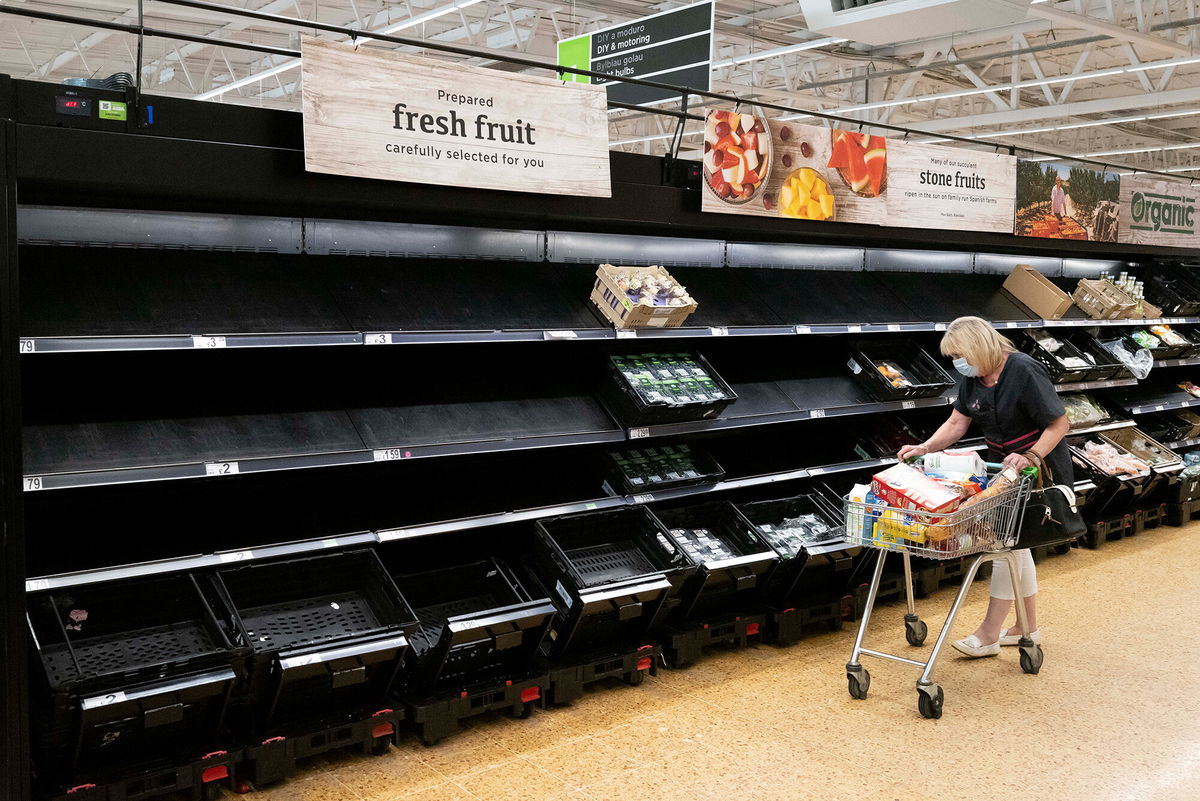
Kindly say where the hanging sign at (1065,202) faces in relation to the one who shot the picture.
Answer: facing the viewer and to the right of the viewer

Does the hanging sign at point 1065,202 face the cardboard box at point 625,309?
no

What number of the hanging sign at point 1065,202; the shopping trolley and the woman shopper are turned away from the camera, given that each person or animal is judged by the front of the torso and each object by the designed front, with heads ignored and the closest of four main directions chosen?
0

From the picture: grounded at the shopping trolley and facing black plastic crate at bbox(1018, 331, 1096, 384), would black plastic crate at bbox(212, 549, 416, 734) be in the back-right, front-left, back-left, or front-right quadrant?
back-left

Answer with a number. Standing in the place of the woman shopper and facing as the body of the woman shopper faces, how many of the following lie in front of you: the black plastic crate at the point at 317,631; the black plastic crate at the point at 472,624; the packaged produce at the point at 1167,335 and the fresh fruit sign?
3

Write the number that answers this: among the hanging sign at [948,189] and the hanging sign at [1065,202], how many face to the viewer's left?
0

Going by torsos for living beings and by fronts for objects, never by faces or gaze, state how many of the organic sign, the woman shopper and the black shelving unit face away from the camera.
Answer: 0

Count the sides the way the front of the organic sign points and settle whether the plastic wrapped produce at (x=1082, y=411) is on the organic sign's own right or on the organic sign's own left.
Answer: on the organic sign's own right

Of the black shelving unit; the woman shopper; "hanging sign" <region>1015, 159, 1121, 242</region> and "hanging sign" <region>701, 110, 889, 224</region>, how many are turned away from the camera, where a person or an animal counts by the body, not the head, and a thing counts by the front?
0

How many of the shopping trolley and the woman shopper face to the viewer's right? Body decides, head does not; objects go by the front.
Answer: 0

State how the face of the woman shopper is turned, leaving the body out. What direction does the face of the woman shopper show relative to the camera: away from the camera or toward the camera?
toward the camera

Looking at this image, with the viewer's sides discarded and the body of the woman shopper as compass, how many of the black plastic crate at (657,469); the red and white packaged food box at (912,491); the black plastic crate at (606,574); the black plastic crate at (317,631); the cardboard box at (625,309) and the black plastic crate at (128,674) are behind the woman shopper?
0

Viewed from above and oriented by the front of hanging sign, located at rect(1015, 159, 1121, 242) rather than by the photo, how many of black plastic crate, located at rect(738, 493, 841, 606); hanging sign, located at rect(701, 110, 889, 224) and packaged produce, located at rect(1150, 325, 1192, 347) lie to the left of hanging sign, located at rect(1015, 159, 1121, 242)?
1

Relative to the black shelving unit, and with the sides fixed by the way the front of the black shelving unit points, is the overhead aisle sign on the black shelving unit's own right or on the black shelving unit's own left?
on the black shelving unit's own left

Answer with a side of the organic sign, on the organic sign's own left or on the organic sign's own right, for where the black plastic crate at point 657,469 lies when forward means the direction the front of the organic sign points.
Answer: on the organic sign's own right

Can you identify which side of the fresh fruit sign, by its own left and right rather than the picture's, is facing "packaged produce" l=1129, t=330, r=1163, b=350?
left
